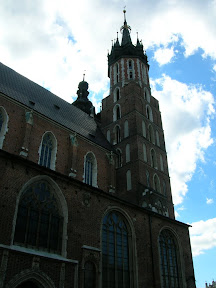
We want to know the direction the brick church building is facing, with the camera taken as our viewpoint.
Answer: facing away from the viewer and to the right of the viewer
